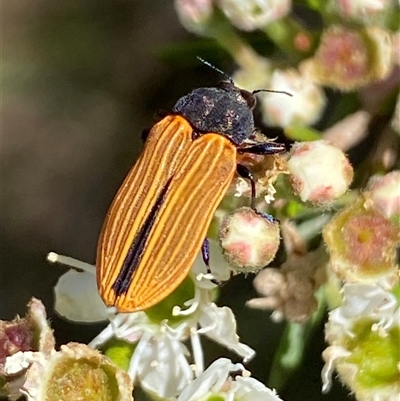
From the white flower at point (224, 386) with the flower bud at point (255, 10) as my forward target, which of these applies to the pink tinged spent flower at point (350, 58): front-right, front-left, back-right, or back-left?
front-right

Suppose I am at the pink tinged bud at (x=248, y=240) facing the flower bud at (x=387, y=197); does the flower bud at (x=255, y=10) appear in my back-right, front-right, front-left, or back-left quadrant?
front-left

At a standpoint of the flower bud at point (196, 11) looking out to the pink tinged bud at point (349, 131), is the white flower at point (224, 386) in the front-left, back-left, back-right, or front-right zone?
front-right

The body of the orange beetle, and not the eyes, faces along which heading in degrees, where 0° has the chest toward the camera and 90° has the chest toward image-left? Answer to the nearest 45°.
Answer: approximately 225°
